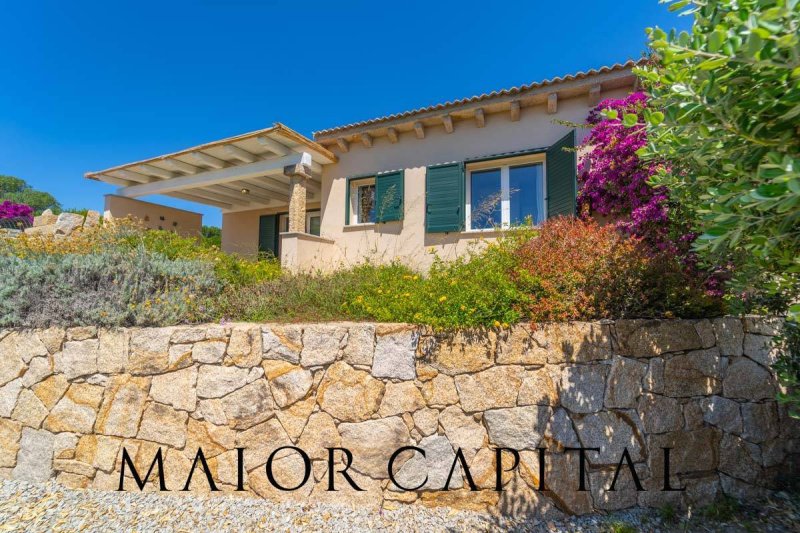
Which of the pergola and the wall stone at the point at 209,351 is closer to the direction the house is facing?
the wall stone

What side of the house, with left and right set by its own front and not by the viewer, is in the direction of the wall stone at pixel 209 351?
front

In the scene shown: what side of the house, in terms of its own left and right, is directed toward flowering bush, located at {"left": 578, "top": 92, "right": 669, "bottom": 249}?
left

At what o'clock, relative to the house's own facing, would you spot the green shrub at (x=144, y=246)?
The green shrub is roughly at 1 o'clock from the house.

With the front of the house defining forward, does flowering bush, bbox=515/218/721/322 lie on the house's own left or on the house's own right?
on the house's own left

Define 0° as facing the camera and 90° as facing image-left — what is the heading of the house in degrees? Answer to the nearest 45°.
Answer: approximately 45°

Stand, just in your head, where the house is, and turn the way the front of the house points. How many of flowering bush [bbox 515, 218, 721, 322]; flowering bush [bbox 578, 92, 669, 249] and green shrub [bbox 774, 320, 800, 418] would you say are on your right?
0

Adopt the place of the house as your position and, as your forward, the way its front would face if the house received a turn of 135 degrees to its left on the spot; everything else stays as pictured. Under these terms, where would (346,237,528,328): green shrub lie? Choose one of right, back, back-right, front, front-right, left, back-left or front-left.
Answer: right

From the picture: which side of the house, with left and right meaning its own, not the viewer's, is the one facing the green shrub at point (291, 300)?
front

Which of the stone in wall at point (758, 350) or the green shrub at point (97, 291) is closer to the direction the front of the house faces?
the green shrub

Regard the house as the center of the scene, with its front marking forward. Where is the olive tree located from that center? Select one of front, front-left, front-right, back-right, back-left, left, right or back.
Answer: front-left
